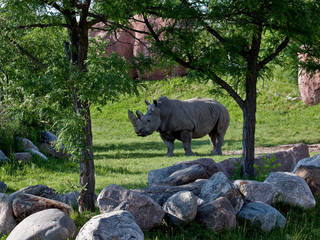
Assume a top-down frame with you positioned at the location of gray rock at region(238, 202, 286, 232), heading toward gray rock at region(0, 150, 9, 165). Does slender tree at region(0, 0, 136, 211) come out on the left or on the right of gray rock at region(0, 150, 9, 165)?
left

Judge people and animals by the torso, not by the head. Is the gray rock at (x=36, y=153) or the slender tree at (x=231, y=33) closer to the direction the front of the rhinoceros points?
the gray rock

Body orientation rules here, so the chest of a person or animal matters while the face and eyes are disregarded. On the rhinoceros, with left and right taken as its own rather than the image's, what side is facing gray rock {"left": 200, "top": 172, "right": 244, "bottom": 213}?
left

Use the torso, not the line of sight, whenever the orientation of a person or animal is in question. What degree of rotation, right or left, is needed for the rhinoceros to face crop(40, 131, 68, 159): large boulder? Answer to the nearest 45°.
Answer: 0° — it already faces it

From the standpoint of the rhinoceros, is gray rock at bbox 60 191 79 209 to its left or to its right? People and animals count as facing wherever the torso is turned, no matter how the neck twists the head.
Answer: on its left

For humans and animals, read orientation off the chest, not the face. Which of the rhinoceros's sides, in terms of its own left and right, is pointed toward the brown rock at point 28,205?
left

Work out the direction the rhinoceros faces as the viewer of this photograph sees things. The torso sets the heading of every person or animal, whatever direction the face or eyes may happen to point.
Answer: facing to the left of the viewer

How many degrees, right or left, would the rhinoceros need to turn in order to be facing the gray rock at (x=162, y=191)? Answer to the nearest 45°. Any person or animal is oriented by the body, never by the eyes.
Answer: approximately 90° to its left
